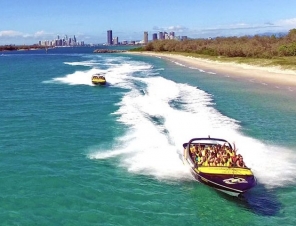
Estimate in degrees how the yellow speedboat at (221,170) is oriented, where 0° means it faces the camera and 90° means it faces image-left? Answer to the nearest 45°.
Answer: approximately 315°
